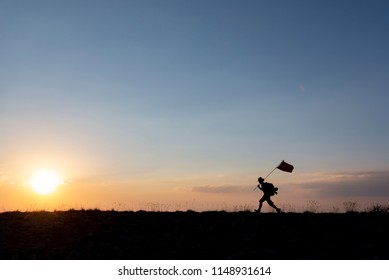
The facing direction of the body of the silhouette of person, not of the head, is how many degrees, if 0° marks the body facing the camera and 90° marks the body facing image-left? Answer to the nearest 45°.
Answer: approximately 90°
